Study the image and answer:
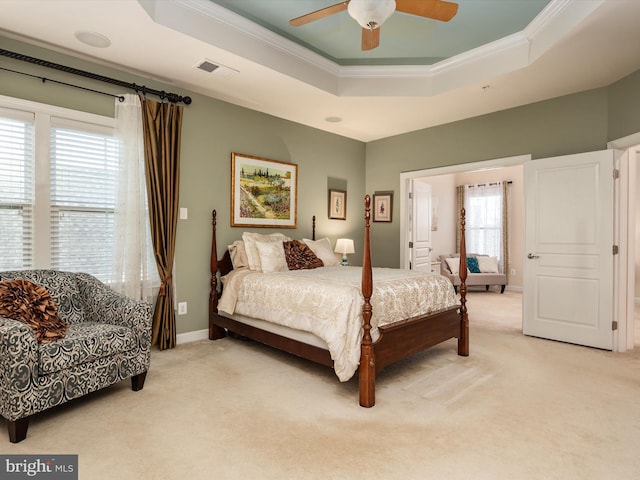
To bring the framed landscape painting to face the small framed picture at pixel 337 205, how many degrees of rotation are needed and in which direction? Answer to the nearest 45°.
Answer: approximately 90° to its left

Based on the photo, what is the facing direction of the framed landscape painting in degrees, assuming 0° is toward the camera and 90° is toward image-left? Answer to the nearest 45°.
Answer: approximately 315°

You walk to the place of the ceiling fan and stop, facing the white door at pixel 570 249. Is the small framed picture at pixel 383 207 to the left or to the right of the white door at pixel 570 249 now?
left

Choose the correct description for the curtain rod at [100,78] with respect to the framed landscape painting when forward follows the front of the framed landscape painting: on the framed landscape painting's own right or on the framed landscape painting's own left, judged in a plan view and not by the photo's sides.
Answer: on the framed landscape painting's own right

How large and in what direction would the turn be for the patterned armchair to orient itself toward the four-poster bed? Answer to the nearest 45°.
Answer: approximately 45° to its left

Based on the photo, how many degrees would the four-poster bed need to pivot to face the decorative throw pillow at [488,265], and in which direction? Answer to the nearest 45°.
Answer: approximately 90° to its left

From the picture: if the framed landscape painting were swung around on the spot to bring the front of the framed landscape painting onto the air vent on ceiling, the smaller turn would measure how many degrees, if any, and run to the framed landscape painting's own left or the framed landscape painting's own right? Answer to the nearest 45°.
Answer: approximately 45° to the framed landscape painting's own right
